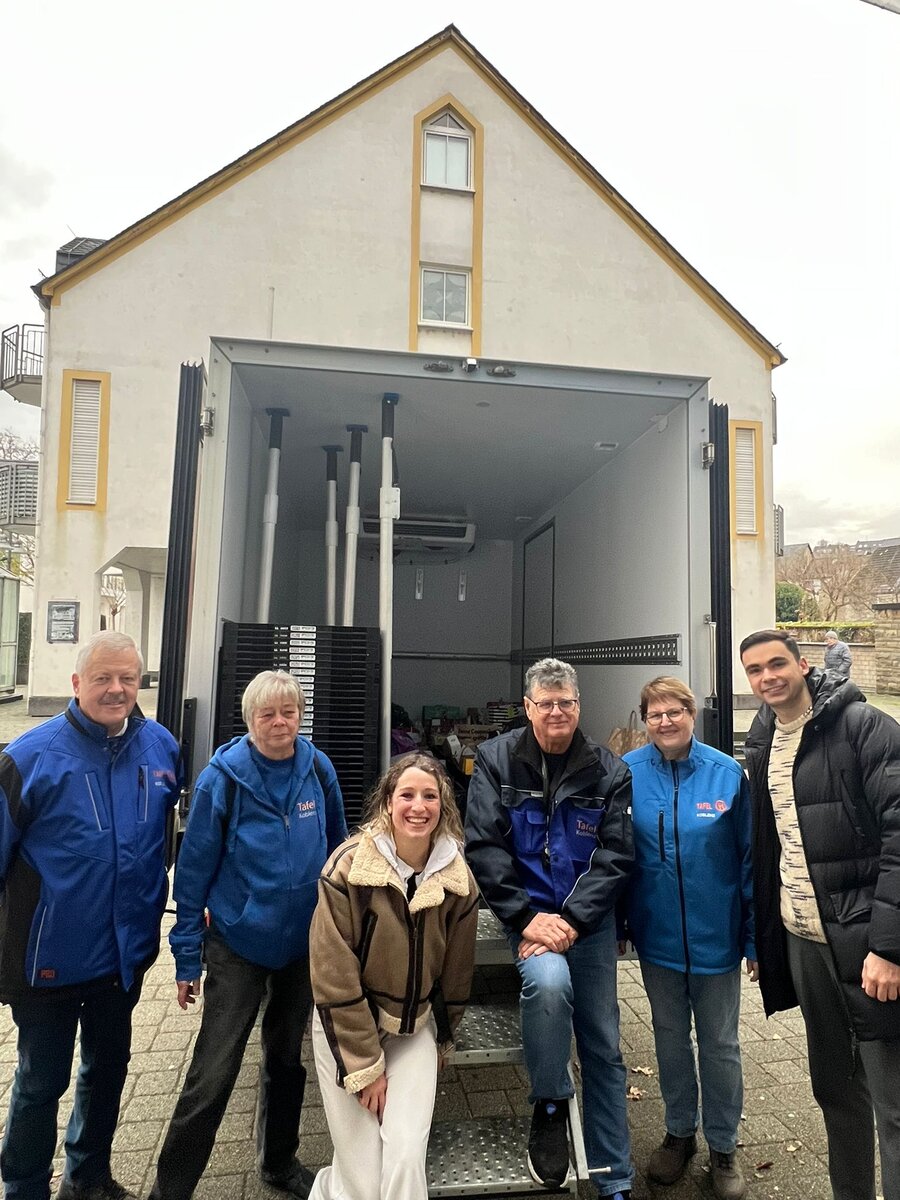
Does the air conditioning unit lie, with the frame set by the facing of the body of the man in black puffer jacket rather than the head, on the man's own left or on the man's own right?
on the man's own right

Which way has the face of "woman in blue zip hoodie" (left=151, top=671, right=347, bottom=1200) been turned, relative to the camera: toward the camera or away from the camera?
toward the camera

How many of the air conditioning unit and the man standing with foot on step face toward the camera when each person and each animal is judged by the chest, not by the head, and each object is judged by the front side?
2

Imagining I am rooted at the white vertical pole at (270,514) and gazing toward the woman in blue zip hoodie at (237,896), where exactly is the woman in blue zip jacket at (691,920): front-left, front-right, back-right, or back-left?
front-left

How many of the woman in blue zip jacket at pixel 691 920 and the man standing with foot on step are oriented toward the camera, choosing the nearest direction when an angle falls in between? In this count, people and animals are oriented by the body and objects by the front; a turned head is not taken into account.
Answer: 2

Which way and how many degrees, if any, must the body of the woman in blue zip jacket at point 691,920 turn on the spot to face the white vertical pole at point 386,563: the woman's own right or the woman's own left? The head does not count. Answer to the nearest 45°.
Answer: approximately 135° to the woman's own right

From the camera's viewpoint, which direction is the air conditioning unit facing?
toward the camera

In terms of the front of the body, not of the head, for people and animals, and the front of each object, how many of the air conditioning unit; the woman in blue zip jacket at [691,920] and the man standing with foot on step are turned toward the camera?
3

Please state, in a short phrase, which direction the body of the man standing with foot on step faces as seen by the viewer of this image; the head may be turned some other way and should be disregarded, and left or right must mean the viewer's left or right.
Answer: facing the viewer

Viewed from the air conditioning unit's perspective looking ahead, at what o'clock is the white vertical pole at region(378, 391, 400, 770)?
The white vertical pole is roughly at 12 o'clock from the air conditioning unit.

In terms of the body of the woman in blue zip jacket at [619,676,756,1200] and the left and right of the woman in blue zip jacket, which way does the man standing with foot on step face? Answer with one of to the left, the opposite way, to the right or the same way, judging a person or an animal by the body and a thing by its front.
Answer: the same way

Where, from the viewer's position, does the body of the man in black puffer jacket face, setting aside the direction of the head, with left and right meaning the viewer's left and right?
facing the viewer and to the left of the viewer

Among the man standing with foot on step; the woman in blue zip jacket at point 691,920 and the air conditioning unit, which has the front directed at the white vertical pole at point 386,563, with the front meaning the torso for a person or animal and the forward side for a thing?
the air conditioning unit
